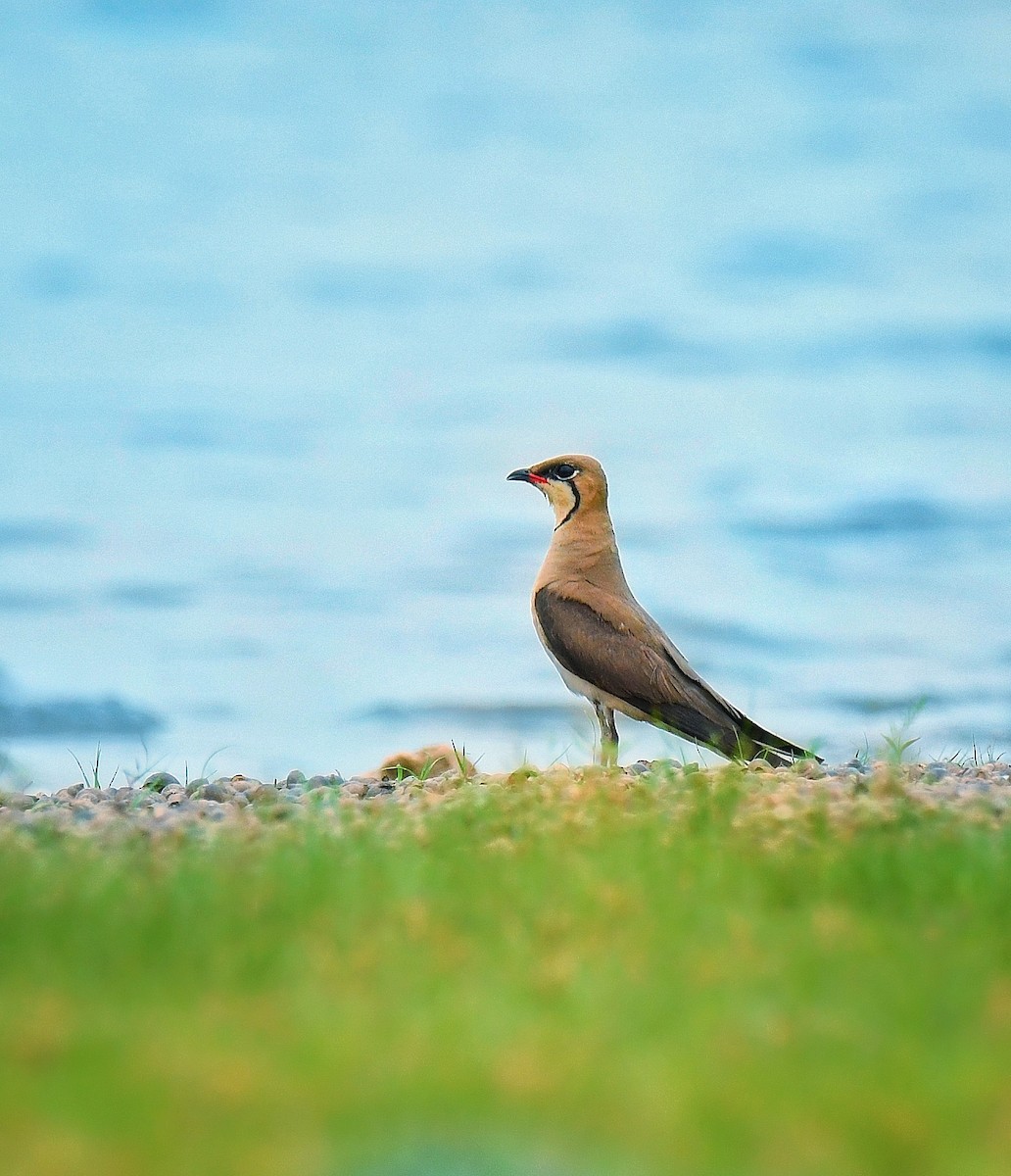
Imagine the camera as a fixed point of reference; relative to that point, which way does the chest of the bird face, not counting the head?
to the viewer's left

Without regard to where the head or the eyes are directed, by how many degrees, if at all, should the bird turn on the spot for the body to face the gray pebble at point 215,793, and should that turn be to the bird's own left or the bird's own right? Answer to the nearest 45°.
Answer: approximately 45° to the bird's own left

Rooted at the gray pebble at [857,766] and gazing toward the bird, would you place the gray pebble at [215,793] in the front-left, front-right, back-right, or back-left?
front-left

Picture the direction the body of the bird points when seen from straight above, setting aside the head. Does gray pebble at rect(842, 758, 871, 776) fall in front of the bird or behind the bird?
behind
